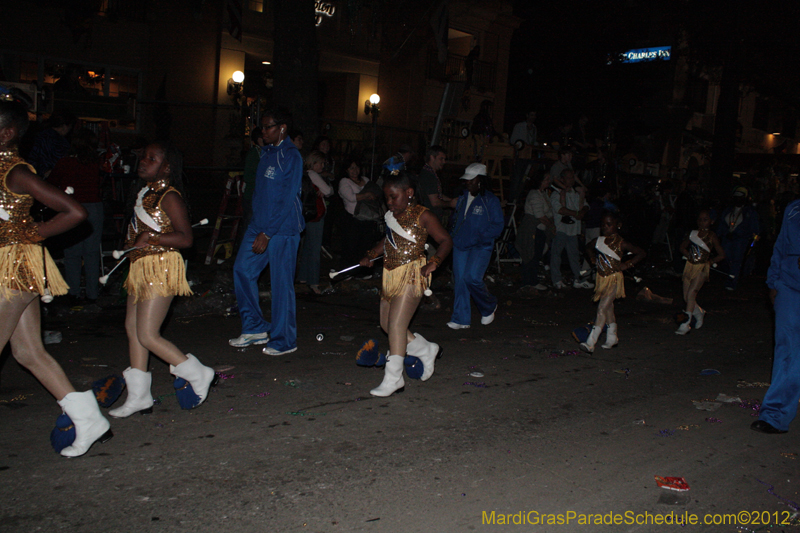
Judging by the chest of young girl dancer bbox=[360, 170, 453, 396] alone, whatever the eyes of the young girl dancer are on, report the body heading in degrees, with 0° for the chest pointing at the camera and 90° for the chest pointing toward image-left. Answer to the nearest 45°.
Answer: approximately 45°

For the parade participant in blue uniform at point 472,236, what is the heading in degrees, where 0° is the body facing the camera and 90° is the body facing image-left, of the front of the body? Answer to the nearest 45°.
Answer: approximately 45°

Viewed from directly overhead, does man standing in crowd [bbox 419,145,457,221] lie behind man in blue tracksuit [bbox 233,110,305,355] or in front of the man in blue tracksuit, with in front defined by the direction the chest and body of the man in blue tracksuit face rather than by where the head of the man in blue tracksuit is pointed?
behind

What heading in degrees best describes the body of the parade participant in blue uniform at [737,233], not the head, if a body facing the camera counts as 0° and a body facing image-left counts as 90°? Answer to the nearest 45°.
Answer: approximately 45°

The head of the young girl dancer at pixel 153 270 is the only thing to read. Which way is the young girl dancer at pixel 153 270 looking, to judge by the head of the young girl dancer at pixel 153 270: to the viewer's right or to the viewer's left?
to the viewer's left

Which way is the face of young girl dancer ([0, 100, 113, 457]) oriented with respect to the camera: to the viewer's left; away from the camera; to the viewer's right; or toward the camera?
to the viewer's left

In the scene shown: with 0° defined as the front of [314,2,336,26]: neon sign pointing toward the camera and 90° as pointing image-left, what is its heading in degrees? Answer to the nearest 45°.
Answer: approximately 0°
